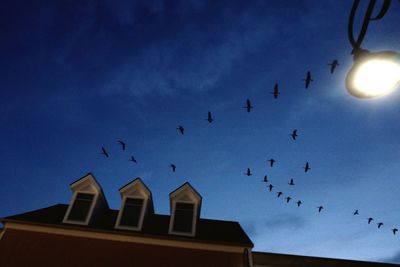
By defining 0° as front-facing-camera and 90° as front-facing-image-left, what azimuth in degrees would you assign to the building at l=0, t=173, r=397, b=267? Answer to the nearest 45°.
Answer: approximately 0°

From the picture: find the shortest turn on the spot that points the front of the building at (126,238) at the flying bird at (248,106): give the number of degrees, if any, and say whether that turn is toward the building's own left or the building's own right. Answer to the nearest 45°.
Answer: approximately 135° to the building's own left

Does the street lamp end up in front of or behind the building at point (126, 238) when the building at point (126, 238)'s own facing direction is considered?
in front

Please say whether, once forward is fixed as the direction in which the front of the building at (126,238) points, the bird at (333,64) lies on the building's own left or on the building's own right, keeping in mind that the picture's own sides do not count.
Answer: on the building's own left

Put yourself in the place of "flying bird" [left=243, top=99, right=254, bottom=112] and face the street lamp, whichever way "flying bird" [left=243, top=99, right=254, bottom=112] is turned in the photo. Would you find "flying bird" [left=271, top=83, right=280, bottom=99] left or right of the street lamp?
left
